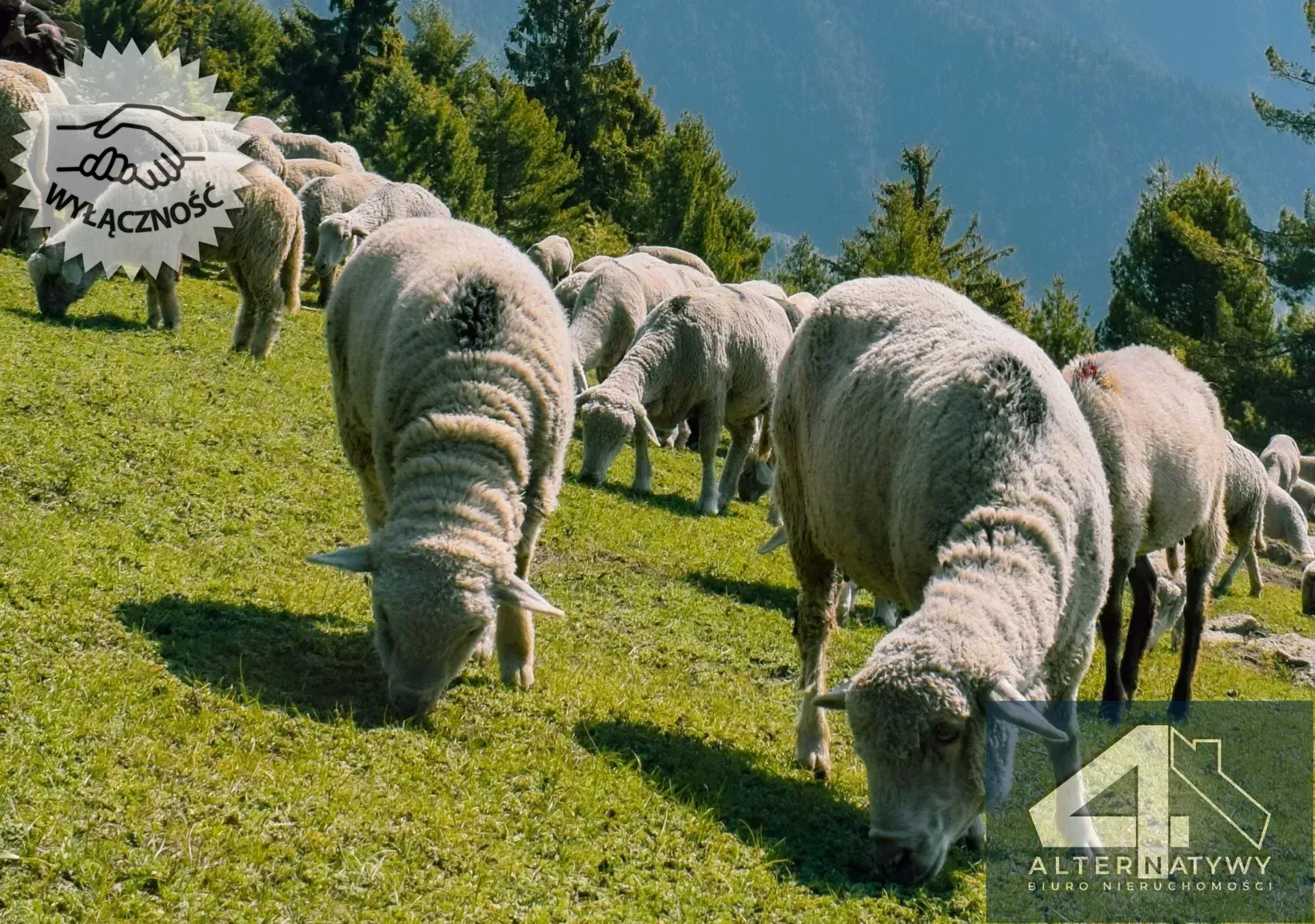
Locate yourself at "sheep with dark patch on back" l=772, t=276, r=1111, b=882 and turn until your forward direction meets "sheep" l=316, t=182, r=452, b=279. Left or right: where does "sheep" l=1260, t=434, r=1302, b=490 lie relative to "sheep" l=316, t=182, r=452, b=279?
right

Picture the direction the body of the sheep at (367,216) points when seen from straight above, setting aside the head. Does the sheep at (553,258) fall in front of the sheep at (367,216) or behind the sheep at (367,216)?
behind

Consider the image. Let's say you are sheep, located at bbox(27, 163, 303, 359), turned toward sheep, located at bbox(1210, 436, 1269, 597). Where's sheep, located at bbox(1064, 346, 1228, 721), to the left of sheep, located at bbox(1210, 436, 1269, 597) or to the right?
right

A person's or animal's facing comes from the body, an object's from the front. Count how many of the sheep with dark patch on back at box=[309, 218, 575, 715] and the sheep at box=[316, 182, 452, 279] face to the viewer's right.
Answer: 0

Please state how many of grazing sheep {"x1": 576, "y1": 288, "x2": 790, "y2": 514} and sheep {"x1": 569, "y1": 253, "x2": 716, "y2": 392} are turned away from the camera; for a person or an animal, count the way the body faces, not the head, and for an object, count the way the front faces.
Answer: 0

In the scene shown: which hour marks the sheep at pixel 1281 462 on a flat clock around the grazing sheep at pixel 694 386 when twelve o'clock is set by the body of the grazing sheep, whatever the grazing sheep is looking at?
The sheep is roughly at 6 o'clock from the grazing sheep.

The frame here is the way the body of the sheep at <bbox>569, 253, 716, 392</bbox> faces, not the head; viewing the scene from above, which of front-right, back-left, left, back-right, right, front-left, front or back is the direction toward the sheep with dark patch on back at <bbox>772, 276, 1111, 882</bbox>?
front-left

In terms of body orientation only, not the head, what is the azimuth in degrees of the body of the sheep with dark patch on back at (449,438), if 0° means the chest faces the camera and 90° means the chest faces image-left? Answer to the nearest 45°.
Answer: approximately 0°
